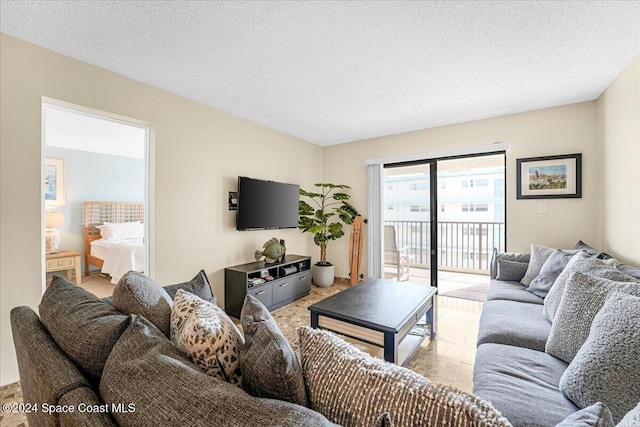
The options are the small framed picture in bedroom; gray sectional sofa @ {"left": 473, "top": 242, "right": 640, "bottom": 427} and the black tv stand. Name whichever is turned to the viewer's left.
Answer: the gray sectional sofa

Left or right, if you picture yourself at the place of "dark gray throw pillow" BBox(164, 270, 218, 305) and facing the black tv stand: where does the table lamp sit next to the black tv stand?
left

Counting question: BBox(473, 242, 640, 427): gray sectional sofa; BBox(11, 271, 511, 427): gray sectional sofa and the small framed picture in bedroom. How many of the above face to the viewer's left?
1

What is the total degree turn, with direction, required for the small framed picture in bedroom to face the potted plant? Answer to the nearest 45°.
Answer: approximately 45° to its left

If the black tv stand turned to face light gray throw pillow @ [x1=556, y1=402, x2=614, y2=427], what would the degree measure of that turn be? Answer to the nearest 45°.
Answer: approximately 45° to its right

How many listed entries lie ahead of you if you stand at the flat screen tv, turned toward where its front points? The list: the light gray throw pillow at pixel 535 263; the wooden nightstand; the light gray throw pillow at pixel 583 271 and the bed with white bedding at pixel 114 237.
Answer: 2

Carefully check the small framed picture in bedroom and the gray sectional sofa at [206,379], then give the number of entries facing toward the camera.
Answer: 1

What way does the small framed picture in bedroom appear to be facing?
toward the camera

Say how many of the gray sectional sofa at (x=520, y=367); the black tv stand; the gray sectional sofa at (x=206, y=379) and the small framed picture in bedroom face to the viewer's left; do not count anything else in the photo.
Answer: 1

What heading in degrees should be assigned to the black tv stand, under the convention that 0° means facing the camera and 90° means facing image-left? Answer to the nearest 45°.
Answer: approximately 315°

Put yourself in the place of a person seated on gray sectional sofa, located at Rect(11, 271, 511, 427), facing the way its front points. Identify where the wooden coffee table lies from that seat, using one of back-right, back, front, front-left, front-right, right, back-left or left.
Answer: front

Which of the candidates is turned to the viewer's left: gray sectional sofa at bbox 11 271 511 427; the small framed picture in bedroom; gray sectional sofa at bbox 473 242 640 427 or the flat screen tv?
gray sectional sofa at bbox 473 242 640 427

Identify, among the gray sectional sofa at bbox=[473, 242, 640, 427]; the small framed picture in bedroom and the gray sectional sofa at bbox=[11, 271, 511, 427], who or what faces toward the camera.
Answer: the small framed picture in bedroom

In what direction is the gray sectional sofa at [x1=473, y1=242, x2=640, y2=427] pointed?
to the viewer's left

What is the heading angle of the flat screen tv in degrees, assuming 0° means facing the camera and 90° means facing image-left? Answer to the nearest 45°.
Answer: approximately 315°

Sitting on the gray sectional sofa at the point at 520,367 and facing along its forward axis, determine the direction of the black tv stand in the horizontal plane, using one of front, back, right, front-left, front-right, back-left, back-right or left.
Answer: front
